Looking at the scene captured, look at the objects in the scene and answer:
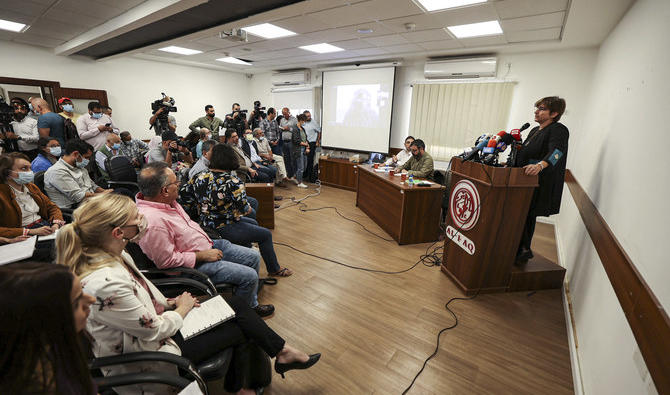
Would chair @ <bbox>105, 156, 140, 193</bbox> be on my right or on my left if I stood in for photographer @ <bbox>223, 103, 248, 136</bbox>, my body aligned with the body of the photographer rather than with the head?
on my right

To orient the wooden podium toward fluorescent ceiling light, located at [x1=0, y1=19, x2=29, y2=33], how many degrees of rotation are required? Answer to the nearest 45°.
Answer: approximately 45° to its right

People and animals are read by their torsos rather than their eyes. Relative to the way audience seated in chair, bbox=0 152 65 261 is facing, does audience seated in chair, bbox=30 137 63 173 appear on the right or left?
on their left

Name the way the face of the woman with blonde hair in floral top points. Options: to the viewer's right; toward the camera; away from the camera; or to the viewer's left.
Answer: to the viewer's right

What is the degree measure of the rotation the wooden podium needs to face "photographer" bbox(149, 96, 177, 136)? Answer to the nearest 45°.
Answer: approximately 45° to its right

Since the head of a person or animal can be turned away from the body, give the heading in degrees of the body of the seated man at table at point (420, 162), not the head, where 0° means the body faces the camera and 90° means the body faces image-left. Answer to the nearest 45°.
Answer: approximately 45°

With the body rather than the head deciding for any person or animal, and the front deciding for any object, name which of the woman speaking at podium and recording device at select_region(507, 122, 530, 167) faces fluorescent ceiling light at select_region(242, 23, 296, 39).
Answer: the woman speaking at podium

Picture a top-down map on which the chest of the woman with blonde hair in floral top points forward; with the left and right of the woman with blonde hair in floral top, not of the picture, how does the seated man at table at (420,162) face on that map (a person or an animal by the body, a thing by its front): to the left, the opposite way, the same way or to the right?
the opposite way

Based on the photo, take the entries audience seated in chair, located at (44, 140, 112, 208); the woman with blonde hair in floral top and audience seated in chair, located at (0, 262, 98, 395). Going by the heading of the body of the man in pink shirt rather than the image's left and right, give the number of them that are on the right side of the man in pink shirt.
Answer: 2

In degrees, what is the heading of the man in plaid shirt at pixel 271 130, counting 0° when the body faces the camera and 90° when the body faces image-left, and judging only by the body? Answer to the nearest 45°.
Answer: approximately 315°

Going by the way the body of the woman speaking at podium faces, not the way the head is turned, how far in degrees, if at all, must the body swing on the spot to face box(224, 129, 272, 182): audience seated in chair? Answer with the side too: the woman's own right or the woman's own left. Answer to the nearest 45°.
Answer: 0° — they already face them

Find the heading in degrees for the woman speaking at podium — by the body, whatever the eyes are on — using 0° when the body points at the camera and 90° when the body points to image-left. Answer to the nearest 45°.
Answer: approximately 90°

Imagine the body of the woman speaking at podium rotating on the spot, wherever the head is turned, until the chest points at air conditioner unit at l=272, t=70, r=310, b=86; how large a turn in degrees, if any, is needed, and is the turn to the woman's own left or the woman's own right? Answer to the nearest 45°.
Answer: approximately 45° to the woman's own right

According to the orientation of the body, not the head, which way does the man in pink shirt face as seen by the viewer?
to the viewer's right
